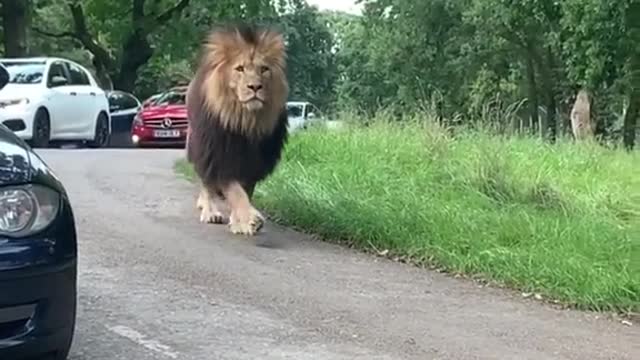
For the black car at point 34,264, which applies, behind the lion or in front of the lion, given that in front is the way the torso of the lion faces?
in front

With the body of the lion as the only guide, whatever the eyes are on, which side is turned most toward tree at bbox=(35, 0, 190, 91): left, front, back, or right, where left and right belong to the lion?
back

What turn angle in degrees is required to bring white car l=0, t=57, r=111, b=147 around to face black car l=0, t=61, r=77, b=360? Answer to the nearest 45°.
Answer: approximately 45° to its left

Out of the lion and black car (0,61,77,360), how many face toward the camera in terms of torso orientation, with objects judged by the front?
2

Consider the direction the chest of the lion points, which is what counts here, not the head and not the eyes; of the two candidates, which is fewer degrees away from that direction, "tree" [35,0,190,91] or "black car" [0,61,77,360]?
the black car

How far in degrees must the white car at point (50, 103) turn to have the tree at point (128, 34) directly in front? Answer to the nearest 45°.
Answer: approximately 135° to its right

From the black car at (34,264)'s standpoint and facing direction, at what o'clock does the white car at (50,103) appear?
The white car is roughly at 6 o'clock from the black car.

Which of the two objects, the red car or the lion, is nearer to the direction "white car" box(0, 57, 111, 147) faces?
the lion

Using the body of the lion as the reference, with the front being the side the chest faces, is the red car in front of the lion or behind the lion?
behind

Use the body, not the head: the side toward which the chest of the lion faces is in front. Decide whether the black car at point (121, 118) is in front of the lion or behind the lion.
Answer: behind

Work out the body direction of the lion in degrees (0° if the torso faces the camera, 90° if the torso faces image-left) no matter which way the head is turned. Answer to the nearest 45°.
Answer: approximately 0°

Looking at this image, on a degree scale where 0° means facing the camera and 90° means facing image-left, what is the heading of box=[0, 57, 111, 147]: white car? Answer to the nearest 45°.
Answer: approximately 45°
